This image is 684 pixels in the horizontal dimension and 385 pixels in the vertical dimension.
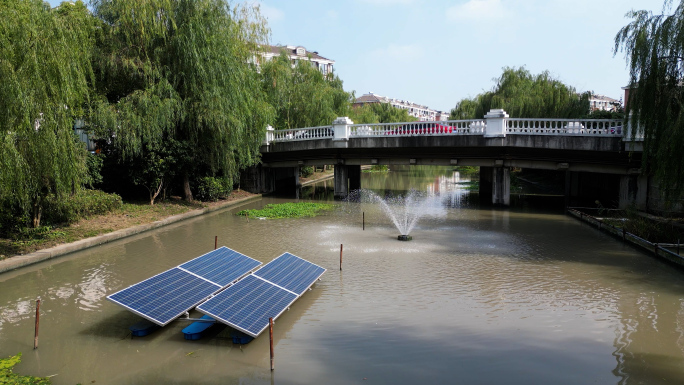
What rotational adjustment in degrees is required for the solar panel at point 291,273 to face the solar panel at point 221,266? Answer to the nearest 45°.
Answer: approximately 45° to its right

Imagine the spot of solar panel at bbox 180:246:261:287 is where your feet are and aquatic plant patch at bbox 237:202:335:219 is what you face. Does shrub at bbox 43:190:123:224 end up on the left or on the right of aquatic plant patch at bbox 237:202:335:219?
left

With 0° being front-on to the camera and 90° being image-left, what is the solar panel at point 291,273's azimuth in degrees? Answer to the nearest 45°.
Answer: approximately 45°

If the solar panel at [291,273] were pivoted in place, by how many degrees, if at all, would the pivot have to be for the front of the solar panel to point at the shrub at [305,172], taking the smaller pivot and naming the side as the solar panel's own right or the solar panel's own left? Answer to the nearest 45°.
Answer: approximately 135° to the solar panel's own right

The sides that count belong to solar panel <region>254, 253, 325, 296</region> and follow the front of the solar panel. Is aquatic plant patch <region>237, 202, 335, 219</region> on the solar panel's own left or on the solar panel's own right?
on the solar panel's own right

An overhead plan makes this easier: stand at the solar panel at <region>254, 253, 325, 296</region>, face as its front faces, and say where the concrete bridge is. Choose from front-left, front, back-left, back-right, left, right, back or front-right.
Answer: back

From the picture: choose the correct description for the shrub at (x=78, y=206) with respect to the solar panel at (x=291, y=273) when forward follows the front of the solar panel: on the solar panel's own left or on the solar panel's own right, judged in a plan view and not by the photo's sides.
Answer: on the solar panel's own right

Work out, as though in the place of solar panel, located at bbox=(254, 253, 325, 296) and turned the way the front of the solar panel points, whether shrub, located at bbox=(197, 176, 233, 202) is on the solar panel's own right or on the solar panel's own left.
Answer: on the solar panel's own right

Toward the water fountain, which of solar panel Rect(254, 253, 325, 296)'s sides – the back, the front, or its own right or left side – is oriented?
back
